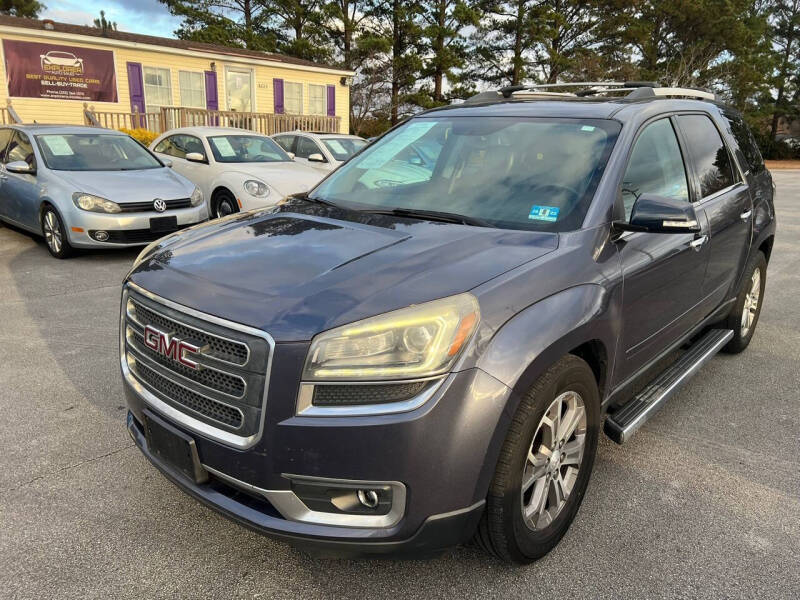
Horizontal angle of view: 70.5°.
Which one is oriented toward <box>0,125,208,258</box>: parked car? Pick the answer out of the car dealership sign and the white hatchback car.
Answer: the car dealership sign

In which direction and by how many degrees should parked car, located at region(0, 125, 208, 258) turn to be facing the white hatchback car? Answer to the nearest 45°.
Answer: approximately 90° to its left

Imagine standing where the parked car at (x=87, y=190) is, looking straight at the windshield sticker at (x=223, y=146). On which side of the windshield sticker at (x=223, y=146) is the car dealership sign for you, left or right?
left

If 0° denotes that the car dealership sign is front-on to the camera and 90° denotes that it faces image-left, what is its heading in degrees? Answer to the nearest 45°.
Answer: approximately 0°

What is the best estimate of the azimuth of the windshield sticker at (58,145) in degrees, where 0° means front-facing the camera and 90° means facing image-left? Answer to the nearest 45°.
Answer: approximately 315°

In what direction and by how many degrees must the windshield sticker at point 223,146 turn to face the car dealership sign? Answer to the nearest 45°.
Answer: approximately 180°

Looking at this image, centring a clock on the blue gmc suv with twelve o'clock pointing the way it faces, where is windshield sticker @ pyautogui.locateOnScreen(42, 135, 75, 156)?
The windshield sticker is roughly at 3 o'clock from the blue gmc suv.

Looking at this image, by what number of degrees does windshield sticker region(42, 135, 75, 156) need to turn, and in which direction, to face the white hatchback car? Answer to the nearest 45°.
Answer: approximately 45° to its left

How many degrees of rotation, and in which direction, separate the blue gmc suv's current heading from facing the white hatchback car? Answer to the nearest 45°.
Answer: approximately 90° to its right
